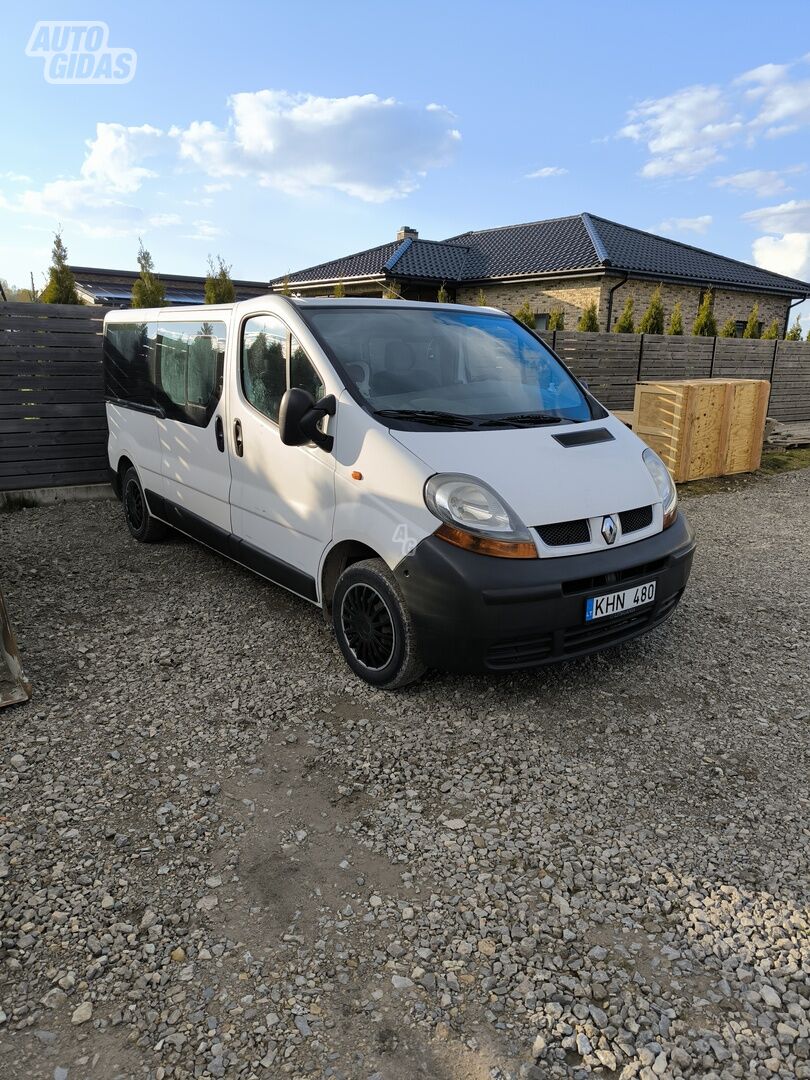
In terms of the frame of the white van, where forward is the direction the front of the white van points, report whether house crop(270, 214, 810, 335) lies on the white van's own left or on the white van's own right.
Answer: on the white van's own left

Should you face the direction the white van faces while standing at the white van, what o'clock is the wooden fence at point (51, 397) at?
The wooden fence is roughly at 6 o'clock from the white van.

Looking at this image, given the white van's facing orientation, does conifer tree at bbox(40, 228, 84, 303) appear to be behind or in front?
behind

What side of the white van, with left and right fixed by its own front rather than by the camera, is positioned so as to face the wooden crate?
left

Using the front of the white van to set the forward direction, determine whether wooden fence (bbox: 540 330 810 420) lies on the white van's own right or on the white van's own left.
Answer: on the white van's own left
